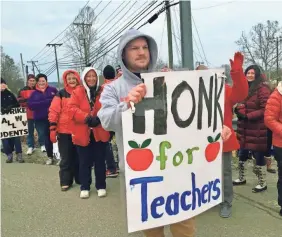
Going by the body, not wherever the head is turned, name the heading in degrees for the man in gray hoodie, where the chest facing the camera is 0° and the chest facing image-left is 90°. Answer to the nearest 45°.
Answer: approximately 315°

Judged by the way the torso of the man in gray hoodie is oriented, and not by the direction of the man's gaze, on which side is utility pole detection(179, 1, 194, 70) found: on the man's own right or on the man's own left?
on the man's own left
